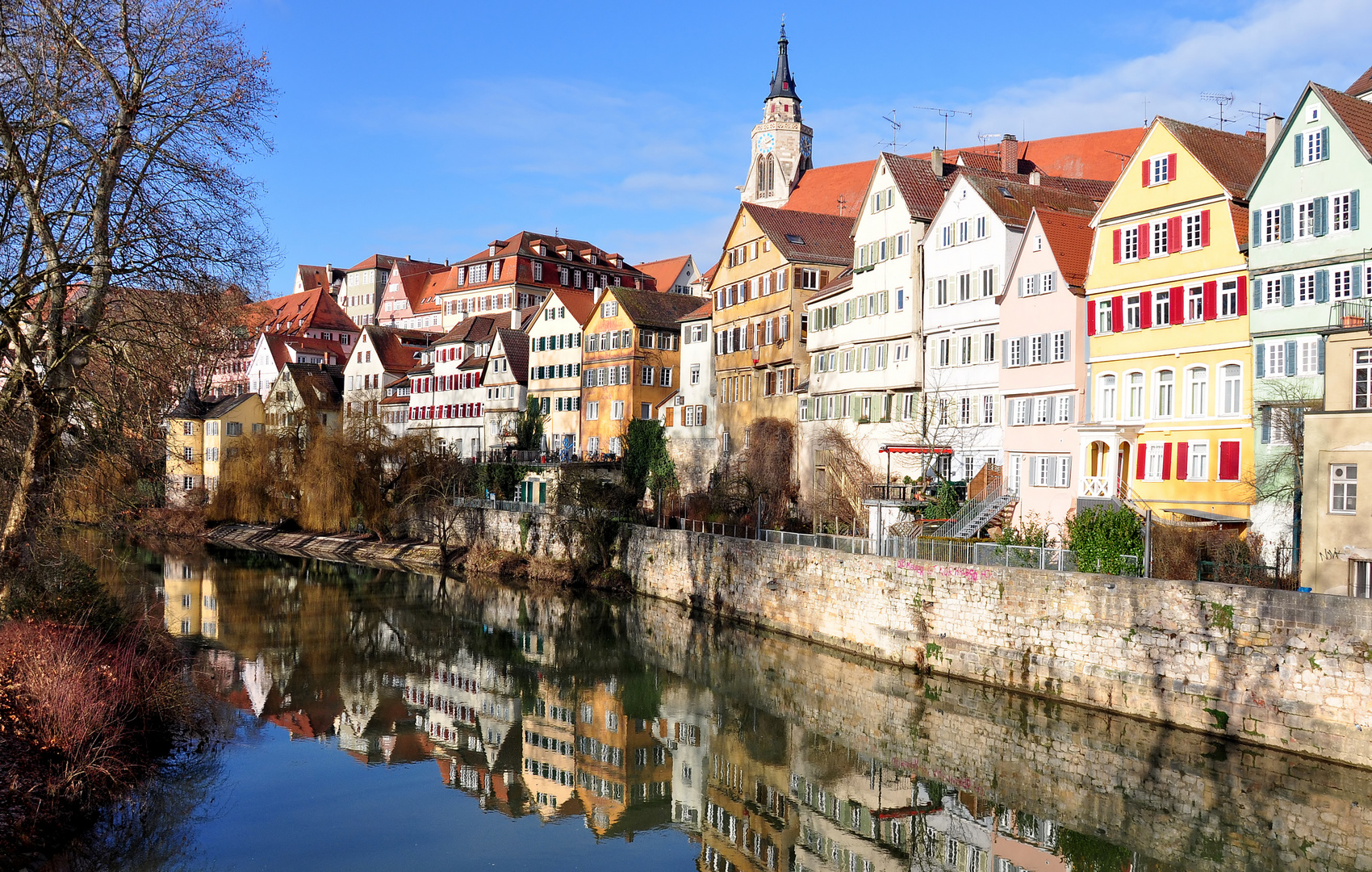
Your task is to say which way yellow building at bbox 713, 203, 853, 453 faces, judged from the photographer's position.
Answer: facing the viewer and to the left of the viewer

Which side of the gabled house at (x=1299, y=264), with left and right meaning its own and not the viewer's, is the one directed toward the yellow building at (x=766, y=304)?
right

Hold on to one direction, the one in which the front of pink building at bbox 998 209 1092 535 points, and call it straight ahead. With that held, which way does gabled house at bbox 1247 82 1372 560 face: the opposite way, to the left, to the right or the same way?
the same way

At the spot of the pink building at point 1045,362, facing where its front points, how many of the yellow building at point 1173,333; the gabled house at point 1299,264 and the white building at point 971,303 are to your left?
2

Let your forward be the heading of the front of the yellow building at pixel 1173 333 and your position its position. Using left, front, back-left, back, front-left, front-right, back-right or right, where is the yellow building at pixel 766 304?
right

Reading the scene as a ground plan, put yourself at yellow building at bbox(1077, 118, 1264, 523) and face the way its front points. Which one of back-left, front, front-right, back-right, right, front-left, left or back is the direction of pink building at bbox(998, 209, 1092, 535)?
right

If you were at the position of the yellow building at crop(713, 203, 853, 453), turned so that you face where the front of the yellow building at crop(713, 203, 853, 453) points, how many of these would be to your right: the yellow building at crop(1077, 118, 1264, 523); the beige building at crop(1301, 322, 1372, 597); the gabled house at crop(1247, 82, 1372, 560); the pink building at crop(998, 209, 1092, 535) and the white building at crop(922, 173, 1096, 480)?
0

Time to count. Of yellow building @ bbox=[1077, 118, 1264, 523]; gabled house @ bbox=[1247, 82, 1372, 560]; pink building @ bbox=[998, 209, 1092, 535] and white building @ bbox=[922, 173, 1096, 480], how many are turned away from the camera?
0

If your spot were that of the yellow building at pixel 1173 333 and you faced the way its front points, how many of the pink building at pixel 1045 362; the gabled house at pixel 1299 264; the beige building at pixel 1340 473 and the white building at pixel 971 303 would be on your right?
2

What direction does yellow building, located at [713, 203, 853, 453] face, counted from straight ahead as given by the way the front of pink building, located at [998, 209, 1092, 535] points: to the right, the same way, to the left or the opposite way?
the same way

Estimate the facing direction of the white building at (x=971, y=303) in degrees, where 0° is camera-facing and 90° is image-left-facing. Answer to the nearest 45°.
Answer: approximately 45°

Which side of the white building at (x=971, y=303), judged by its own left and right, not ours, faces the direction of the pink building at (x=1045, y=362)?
left

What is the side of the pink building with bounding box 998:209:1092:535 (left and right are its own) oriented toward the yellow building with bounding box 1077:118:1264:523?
left
